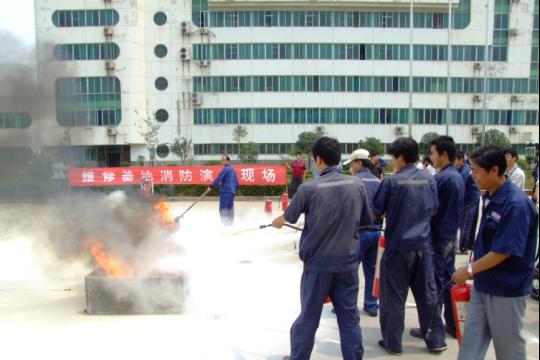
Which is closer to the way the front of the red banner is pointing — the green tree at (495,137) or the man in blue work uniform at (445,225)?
the man in blue work uniform

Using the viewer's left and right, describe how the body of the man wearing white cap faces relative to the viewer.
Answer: facing to the left of the viewer

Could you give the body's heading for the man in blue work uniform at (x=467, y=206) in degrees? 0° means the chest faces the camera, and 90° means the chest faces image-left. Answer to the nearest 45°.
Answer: approximately 90°

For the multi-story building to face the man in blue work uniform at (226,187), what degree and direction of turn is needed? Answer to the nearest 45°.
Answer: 0° — it already faces them

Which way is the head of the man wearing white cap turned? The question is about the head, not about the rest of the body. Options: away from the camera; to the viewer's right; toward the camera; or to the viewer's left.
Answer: to the viewer's left

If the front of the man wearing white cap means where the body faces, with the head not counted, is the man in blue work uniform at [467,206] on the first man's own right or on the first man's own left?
on the first man's own right
